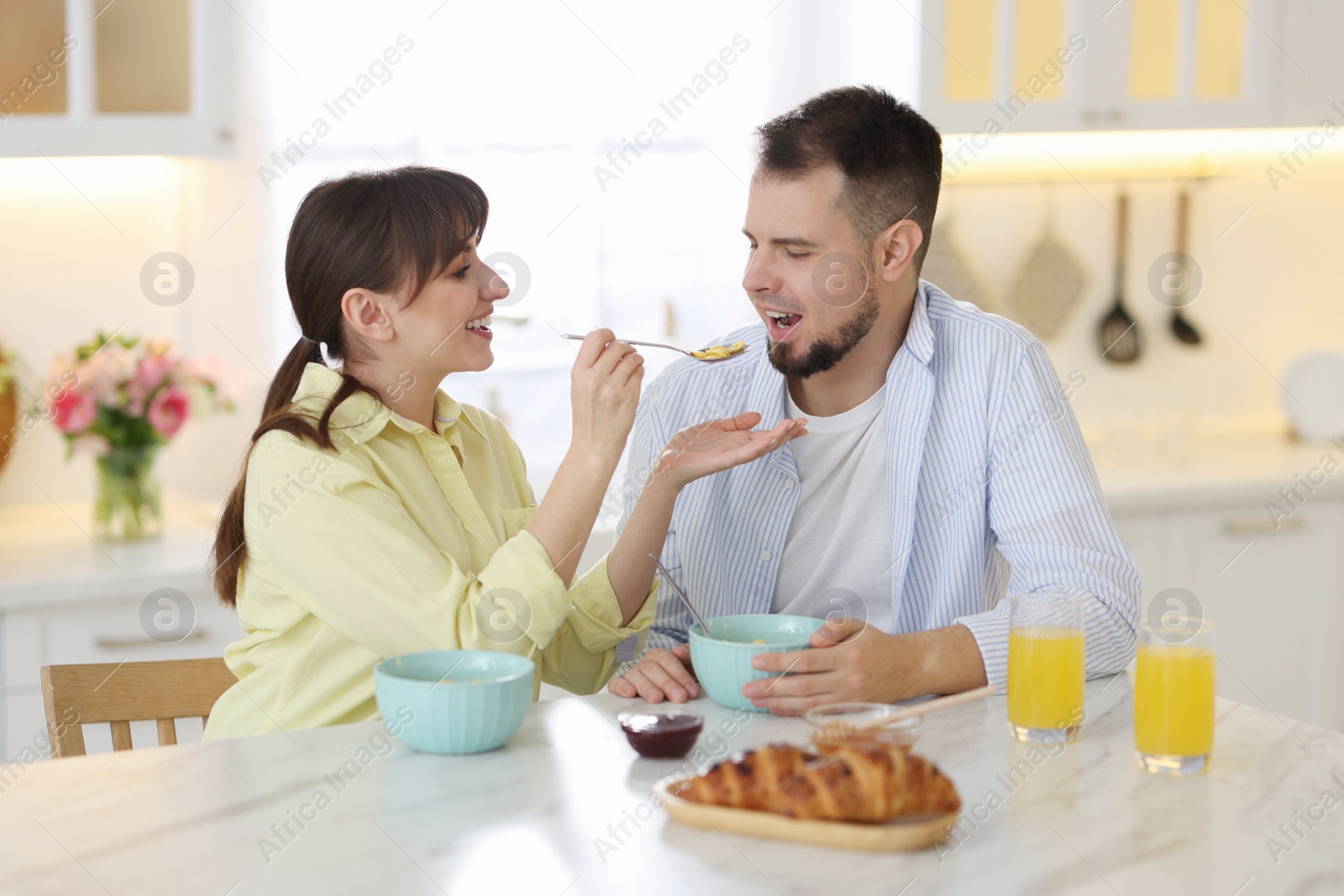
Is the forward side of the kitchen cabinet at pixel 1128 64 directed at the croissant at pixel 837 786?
yes

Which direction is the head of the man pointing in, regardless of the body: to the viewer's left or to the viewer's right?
to the viewer's left

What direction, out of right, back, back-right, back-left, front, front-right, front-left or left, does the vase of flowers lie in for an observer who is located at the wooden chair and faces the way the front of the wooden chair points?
back-left

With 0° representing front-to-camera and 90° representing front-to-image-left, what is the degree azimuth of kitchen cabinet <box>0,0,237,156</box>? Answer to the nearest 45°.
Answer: approximately 0°

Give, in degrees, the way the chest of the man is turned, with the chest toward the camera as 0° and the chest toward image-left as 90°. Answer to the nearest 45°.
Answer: approximately 45°

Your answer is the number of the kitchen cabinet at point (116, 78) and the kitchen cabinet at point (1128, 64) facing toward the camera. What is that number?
2

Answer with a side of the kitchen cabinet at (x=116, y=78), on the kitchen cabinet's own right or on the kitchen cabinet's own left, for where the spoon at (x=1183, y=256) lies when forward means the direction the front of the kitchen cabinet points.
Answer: on the kitchen cabinet's own left

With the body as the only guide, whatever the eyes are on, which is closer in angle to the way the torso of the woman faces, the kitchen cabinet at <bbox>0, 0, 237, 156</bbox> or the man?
the man
